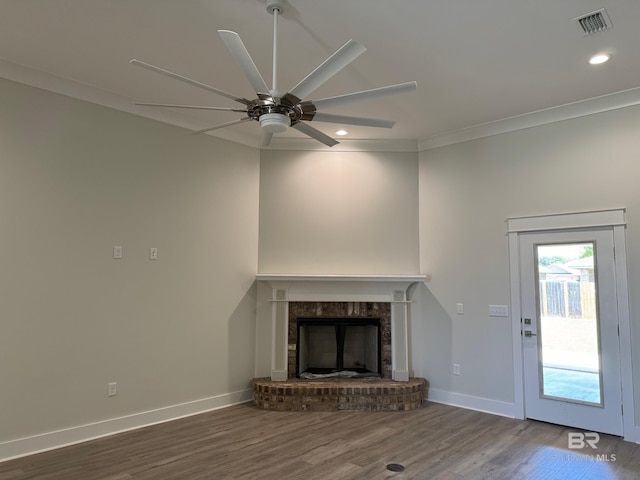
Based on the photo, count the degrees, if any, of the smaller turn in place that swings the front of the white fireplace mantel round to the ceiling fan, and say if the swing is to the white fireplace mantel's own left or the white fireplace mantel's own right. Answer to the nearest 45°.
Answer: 0° — it already faces it

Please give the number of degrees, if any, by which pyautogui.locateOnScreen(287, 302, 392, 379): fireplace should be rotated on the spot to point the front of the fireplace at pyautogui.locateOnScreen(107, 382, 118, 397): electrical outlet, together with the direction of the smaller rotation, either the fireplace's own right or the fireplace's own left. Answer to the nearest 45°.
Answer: approximately 45° to the fireplace's own right

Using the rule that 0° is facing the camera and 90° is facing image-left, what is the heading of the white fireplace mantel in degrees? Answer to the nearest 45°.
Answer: approximately 0°

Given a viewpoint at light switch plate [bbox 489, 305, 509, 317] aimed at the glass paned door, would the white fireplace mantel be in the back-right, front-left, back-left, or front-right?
back-right

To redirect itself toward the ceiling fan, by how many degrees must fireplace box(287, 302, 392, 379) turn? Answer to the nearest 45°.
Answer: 0° — it already faces it

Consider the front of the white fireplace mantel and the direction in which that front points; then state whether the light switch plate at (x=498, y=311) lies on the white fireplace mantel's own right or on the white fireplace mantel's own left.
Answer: on the white fireplace mantel's own left

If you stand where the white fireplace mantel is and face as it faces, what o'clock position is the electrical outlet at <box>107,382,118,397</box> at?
The electrical outlet is roughly at 2 o'clock from the white fireplace mantel.
